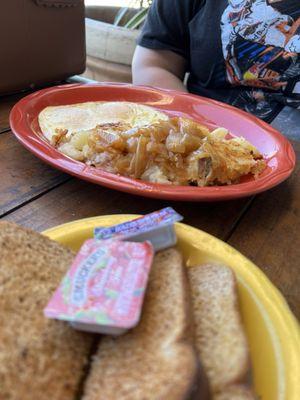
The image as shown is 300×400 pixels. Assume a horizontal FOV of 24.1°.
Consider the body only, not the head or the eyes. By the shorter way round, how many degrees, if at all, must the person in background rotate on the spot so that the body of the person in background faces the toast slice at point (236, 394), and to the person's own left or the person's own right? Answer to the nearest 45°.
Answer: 0° — they already face it

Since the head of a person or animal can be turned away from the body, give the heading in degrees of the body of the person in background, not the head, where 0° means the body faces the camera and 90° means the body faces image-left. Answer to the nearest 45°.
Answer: approximately 0°

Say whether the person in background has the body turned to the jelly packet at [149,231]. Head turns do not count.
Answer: yes

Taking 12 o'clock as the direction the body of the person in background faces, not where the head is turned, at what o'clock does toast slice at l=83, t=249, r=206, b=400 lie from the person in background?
The toast slice is roughly at 12 o'clock from the person in background.

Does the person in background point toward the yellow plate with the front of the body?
yes

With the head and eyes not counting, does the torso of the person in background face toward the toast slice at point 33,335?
yes

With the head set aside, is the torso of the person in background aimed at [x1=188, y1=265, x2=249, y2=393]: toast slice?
yes
